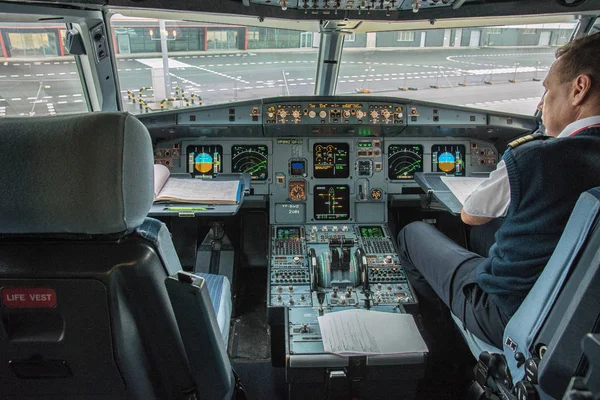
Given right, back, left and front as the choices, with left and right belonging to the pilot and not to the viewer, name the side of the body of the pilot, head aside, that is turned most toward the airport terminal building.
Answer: front

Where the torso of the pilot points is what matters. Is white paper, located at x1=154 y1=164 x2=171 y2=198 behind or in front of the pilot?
in front

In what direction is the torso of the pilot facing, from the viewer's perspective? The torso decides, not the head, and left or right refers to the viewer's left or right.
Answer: facing away from the viewer and to the left of the viewer

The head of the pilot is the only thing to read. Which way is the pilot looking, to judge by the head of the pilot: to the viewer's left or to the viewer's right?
to the viewer's left

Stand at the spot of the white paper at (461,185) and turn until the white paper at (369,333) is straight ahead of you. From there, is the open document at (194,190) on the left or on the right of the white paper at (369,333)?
right

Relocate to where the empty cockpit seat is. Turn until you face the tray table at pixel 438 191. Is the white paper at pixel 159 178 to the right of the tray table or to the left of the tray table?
left

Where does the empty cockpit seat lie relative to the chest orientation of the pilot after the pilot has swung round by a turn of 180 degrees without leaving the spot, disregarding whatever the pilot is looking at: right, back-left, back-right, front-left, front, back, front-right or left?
right
